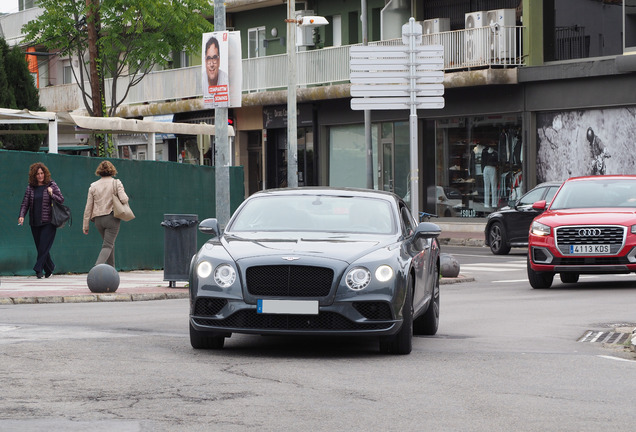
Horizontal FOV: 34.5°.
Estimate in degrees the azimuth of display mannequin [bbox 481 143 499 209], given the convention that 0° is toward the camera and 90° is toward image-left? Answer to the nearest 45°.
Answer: approximately 0°

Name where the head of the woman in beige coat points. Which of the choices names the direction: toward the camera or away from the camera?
away from the camera

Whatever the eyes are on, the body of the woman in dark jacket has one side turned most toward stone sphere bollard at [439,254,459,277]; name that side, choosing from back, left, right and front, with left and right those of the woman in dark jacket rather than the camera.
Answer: left

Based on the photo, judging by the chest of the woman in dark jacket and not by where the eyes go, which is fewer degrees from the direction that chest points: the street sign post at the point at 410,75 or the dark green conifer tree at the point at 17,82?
the street sign post

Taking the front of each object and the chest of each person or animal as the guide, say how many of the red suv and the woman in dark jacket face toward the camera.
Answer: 2

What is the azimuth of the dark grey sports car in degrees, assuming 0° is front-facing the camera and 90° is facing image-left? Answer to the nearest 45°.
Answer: approximately 0°

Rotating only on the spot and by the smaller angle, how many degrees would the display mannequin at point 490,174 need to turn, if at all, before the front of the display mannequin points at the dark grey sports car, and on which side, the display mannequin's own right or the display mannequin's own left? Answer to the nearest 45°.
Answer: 0° — it already faces it

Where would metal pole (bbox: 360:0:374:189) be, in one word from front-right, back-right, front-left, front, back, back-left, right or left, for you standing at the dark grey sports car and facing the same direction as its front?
back
